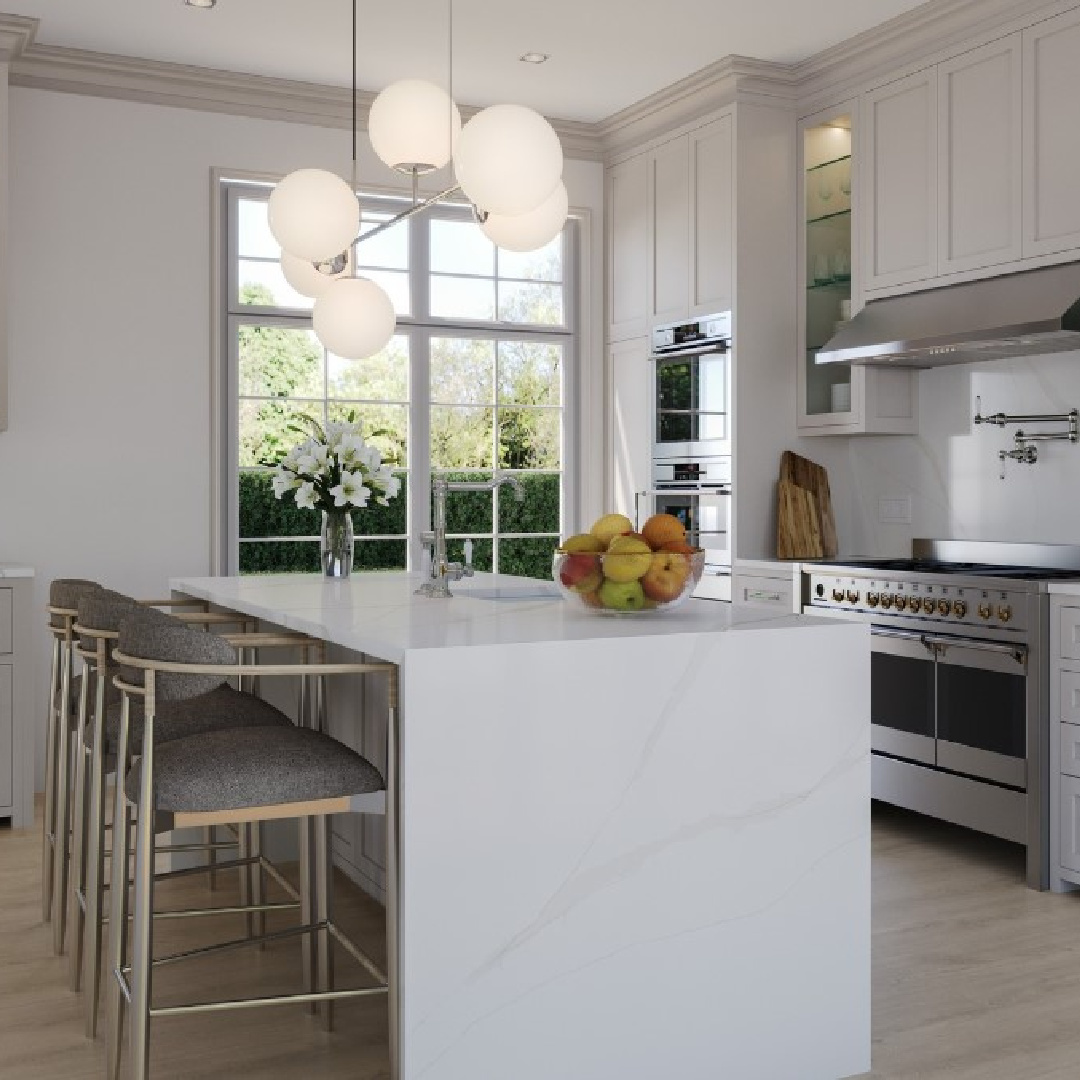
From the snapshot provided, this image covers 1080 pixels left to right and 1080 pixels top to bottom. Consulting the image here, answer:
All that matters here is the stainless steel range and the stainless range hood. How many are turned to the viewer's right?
0

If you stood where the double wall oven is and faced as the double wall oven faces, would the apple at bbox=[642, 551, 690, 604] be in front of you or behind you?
in front

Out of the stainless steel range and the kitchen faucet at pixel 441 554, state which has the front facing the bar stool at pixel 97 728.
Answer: the stainless steel range

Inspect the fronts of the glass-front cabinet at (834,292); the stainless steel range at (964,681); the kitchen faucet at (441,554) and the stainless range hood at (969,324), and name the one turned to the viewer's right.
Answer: the kitchen faucet

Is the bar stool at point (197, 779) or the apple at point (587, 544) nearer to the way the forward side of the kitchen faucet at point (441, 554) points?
the apple

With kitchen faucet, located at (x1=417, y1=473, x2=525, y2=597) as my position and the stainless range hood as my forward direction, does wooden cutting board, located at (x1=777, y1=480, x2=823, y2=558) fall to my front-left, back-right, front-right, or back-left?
front-left

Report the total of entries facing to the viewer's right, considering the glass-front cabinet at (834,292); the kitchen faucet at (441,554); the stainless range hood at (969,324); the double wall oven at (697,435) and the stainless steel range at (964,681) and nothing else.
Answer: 1

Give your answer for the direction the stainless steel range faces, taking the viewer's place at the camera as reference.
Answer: facing the viewer and to the left of the viewer

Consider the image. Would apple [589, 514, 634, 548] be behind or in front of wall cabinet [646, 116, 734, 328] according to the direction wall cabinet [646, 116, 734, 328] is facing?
in front

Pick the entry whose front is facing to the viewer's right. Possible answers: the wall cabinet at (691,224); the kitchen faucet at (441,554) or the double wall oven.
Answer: the kitchen faucet

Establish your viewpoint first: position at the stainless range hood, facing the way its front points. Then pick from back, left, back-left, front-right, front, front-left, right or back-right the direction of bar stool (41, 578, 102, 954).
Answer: front

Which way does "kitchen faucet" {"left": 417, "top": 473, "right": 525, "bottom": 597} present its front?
to the viewer's right

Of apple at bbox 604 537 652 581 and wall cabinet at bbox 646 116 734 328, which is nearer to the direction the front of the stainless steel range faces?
the apple
